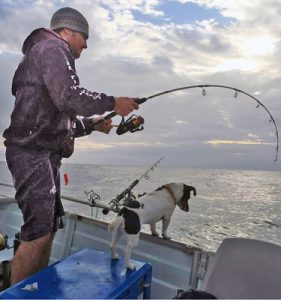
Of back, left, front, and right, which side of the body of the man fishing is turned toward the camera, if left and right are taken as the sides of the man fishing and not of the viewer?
right

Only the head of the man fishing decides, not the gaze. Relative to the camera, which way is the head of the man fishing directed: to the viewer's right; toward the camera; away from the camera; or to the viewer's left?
to the viewer's right

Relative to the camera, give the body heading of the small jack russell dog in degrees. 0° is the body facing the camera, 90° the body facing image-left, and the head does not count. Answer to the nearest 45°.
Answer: approximately 225°

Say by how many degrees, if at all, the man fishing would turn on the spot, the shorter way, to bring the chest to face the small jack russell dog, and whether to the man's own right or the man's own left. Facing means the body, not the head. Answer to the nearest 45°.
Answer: approximately 45° to the man's own left

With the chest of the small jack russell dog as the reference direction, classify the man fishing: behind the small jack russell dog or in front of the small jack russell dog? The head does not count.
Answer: behind
